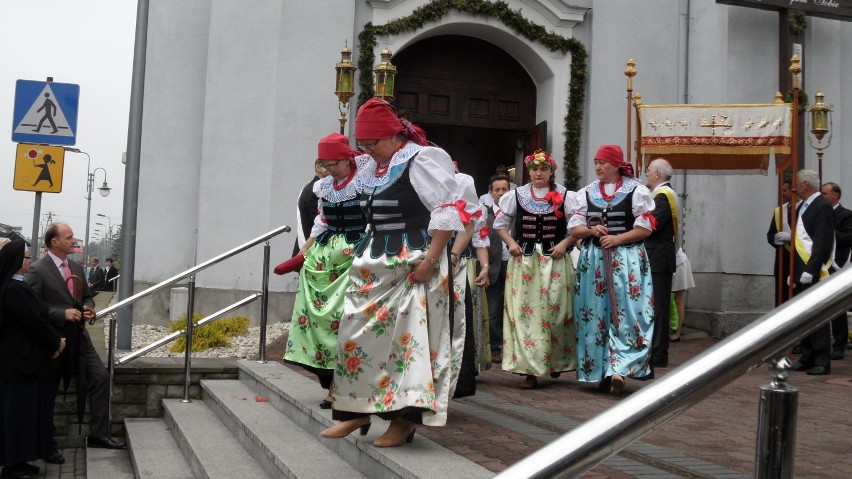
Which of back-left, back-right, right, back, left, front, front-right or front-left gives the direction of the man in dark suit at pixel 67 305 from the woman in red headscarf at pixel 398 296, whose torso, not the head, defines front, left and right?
right

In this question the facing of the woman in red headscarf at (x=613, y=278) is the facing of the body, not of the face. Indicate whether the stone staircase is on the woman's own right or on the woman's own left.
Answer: on the woman's own right

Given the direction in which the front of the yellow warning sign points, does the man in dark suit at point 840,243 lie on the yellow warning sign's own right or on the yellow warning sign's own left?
on the yellow warning sign's own left

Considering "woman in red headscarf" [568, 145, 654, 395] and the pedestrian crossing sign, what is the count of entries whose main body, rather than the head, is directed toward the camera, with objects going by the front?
2

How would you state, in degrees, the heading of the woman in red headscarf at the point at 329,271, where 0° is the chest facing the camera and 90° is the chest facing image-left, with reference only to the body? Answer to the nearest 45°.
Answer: approximately 45°

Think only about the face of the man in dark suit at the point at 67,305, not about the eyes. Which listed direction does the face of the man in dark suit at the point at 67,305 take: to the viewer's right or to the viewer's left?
to the viewer's right

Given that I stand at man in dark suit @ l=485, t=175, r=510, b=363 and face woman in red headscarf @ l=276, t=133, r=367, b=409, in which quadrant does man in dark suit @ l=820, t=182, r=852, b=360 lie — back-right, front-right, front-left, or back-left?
back-left
